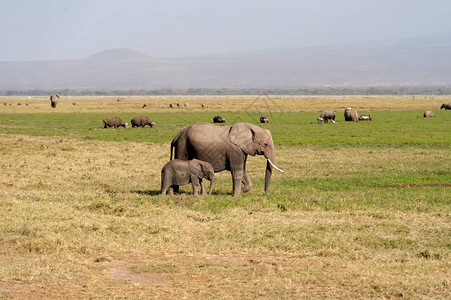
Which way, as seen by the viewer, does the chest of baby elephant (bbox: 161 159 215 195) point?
to the viewer's right

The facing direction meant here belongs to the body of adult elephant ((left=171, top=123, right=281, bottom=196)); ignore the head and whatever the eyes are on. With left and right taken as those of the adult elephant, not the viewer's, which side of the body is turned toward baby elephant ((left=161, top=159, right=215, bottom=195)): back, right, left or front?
back

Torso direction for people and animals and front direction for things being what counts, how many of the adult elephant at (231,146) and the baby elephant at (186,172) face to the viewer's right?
2

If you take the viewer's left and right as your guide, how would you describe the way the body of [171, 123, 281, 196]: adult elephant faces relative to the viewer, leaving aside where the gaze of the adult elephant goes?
facing to the right of the viewer

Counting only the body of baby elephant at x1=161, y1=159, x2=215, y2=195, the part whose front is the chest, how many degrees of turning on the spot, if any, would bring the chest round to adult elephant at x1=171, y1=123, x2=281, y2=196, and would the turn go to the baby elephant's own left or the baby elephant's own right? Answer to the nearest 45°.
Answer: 0° — it already faces it
